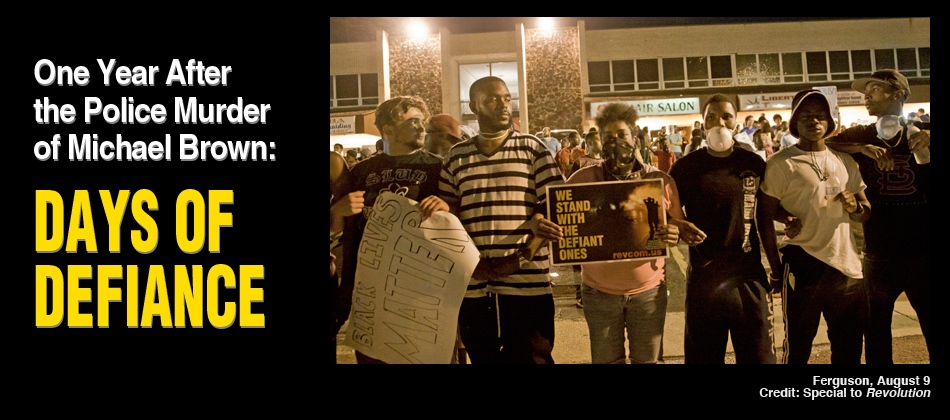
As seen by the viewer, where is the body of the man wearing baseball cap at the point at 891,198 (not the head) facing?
toward the camera

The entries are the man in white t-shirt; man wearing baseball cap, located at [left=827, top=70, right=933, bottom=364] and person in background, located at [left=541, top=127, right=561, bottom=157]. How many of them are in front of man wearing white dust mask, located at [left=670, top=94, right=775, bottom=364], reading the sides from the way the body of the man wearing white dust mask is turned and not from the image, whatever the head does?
0

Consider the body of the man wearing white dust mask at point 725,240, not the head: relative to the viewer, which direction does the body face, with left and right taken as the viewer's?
facing the viewer

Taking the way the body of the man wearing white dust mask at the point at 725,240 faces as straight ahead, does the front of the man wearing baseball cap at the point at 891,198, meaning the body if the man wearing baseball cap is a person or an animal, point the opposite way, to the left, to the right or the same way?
the same way

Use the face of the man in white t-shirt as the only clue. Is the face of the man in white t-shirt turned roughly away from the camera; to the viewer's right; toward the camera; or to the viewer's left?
toward the camera

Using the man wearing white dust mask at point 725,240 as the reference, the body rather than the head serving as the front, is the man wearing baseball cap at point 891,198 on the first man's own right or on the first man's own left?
on the first man's own left

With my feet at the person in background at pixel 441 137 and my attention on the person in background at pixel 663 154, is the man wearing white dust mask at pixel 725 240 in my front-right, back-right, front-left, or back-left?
front-right

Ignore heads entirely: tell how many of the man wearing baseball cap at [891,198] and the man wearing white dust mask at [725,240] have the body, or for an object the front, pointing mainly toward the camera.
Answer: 2

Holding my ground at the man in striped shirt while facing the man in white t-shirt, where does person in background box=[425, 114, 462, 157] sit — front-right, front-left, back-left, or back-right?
back-left

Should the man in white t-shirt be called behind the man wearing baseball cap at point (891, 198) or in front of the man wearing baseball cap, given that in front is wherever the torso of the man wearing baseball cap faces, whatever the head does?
in front

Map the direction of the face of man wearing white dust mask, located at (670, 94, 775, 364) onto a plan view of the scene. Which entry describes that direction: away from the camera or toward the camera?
toward the camera

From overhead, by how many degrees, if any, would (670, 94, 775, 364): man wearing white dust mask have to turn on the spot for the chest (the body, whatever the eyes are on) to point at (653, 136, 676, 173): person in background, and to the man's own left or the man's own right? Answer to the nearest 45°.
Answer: approximately 180°
